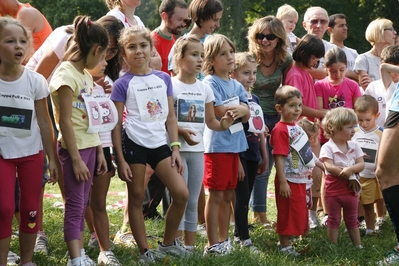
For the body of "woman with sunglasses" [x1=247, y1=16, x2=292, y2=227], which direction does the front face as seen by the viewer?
toward the camera

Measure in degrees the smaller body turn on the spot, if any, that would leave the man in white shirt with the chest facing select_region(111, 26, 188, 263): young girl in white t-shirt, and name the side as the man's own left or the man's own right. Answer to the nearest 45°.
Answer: approximately 45° to the man's own right

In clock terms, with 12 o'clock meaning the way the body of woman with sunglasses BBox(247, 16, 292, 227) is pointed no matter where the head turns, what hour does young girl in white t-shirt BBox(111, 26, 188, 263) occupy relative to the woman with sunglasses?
The young girl in white t-shirt is roughly at 1 o'clock from the woman with sunglasses.

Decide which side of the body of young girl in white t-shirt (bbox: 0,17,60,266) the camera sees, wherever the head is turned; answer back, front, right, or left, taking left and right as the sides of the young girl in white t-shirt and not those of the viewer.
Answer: front

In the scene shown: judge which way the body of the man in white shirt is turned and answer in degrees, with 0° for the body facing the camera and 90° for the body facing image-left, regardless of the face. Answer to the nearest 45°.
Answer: approximately 315°

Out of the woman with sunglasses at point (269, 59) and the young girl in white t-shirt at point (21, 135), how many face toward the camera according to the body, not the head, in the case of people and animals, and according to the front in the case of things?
2

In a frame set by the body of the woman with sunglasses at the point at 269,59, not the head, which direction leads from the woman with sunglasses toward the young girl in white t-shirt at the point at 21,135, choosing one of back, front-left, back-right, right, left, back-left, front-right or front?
front-right

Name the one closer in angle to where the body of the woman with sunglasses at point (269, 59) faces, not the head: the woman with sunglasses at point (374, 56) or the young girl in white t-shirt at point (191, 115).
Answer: the young girl in white t-shirt

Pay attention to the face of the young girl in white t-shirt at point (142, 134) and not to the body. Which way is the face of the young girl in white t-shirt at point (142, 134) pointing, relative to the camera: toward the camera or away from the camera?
toward the camera

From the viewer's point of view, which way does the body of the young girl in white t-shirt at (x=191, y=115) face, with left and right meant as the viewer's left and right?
facing the viewer and to the right of the viewer

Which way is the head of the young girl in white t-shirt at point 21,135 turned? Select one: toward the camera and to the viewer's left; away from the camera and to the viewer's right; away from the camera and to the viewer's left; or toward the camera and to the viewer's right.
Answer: toward the camera and to the viewer's right
